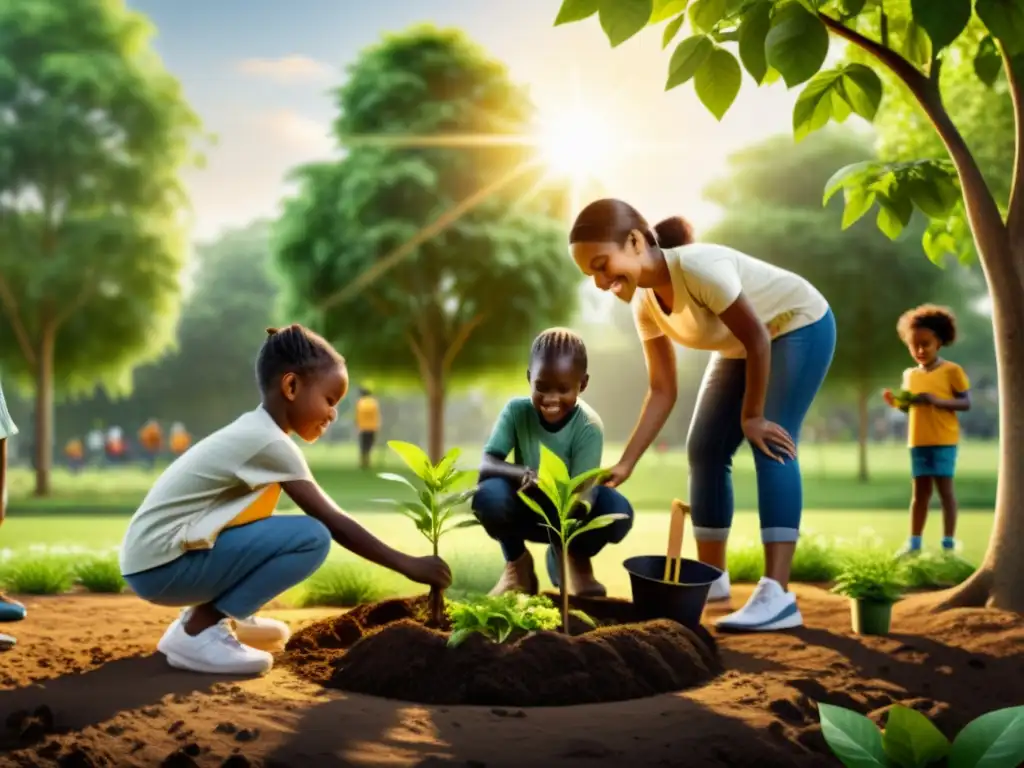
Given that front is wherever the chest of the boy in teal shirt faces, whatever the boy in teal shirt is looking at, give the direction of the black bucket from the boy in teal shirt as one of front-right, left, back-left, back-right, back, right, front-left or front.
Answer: front-left

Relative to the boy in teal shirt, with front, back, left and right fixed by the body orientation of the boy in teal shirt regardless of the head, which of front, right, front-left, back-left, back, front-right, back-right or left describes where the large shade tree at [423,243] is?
back

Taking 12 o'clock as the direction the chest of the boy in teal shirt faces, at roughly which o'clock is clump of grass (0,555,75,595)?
The clump of grass is roughly at 4 o'clock from the boy in teal shirt.

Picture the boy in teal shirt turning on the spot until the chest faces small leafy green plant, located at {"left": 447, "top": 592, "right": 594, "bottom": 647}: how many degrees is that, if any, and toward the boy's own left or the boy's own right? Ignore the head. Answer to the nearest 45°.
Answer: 0° — they already face it

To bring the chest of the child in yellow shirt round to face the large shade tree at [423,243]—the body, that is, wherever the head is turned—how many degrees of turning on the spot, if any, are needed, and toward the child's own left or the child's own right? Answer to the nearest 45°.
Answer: approximately 90° to the child's own right

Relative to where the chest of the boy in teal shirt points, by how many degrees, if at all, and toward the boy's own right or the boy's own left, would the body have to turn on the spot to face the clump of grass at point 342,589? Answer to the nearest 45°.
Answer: approximately 135° to the boy's own right

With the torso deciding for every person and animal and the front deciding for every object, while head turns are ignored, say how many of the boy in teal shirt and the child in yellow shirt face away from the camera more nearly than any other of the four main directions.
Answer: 0

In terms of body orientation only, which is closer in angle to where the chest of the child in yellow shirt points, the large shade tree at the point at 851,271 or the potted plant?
the potted plant

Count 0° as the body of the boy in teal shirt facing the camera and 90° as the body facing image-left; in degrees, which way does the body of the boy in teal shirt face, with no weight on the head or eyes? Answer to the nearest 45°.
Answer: approximately 0°

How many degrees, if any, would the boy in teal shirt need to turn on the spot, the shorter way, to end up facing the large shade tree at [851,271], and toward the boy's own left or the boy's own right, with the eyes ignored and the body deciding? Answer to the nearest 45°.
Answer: approximately 180°

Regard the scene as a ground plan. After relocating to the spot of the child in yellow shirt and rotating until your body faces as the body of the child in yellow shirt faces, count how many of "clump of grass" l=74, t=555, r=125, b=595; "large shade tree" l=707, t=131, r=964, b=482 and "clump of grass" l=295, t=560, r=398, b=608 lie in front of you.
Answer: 2

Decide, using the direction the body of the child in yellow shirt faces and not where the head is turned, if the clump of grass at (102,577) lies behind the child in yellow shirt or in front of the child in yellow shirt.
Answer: in front

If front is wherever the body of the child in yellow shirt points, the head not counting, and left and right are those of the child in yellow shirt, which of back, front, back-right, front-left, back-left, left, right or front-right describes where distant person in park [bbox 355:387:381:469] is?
right

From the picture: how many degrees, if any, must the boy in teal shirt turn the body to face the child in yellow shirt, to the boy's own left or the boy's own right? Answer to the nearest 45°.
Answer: approximately 135° to the boy's own left

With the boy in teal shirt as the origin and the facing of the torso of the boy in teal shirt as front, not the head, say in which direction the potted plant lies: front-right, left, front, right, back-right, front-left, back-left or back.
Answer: left

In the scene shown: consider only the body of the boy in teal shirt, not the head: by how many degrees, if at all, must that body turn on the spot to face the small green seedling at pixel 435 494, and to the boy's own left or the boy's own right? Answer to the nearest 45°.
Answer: approximately 45° to the boy's own right
